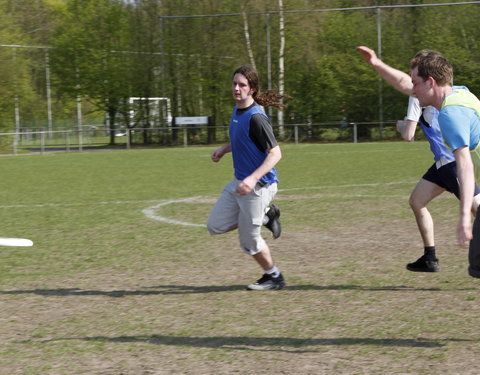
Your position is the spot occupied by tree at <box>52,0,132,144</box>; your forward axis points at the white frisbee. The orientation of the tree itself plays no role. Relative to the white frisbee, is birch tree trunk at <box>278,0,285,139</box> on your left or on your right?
left

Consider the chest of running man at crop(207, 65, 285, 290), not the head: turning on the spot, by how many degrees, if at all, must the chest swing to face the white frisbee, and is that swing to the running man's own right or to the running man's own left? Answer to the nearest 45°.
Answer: approximately 45° to the running man's own right

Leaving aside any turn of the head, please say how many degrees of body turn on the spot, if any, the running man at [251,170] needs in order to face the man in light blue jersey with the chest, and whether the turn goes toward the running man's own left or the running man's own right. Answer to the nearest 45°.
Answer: approximately 90° to the running man's own left

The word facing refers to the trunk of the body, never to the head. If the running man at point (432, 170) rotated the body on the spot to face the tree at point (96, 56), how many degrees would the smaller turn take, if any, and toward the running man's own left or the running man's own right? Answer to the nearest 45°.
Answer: approximately 45° to the running man's own right

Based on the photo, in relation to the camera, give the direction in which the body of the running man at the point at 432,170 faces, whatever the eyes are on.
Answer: to the viewer's left

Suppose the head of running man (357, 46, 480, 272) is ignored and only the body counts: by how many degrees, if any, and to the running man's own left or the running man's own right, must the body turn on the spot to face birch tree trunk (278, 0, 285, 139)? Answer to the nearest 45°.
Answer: approximately 90° to the running man's own right

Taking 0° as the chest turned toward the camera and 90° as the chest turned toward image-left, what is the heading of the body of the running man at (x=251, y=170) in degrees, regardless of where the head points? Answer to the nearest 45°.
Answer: approximately 45°

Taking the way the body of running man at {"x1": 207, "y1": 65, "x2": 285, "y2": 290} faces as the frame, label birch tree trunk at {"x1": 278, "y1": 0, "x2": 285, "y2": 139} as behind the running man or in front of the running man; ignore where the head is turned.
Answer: behind

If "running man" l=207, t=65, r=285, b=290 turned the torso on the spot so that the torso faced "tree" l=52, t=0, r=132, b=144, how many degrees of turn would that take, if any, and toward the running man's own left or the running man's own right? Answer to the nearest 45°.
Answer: approximately 135° to the running man's own right

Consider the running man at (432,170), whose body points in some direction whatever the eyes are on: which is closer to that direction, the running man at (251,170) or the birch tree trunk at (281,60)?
the running man
